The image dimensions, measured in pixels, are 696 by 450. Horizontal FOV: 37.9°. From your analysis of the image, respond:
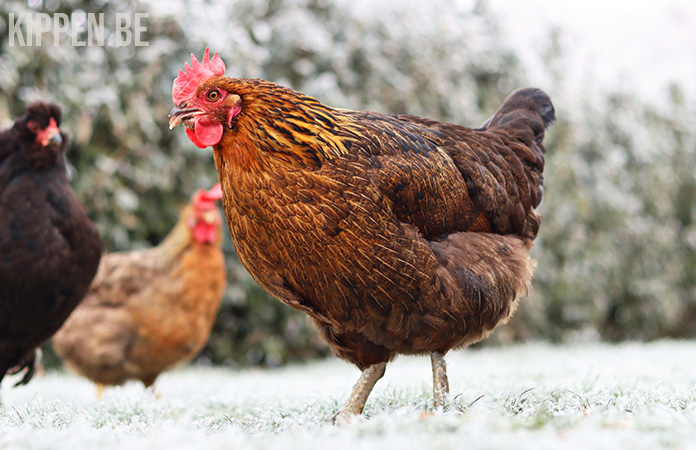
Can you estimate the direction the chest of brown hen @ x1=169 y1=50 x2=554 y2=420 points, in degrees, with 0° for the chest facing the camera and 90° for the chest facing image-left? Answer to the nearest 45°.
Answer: approximately 90°

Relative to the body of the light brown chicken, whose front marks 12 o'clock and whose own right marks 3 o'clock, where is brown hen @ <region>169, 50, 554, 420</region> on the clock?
The brown hen is roughly at 1 o'clock from the light brown chicken.

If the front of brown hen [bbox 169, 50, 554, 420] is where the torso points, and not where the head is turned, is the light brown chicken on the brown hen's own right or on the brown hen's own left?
on the brown hen's own right

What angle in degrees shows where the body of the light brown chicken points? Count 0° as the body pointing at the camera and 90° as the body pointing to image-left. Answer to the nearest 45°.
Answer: approximately 315°

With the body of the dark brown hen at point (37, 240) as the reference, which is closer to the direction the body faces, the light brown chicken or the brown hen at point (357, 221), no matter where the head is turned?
the brown hen

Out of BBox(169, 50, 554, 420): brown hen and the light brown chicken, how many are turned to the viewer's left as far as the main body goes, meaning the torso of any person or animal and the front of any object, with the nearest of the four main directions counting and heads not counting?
1

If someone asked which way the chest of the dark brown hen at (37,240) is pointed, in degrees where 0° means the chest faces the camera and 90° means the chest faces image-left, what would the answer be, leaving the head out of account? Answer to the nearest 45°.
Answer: approximately 315°

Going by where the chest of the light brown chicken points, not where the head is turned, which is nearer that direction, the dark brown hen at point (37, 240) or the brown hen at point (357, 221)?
the brown hen

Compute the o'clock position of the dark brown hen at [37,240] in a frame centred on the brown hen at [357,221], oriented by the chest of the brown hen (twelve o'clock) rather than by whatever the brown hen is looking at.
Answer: The dark brown hen is roughly at 1 o'clock from the brown hen.
